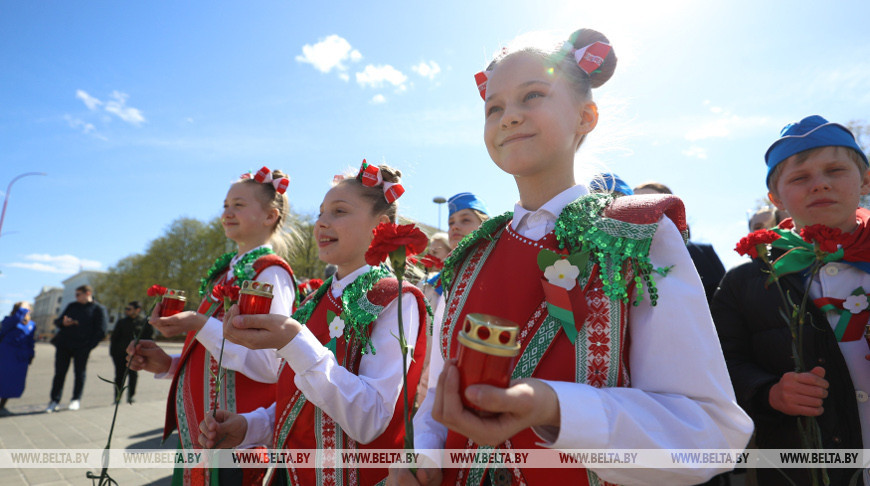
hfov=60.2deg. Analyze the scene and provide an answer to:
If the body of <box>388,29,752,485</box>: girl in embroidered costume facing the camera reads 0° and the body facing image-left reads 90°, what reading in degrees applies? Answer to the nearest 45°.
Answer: approximately 45°

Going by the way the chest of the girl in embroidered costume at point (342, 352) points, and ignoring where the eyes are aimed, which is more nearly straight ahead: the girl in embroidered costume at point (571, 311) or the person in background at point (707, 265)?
the girl in embroidered costume

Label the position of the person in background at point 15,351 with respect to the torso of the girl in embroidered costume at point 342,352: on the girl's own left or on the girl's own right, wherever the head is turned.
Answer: on the girl's own right

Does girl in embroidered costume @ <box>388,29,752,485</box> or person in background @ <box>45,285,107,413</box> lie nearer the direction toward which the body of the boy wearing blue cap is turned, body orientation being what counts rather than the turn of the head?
the girl in embroidered costume

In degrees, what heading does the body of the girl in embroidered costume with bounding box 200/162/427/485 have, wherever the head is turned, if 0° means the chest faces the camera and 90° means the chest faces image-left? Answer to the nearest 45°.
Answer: approximately 45°

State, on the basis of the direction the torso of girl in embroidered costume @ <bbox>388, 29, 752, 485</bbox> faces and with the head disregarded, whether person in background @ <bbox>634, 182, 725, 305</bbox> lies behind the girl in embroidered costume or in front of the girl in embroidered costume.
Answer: behind

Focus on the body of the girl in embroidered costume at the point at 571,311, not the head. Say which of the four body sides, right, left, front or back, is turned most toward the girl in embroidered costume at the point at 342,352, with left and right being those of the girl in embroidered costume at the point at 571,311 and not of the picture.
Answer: right
